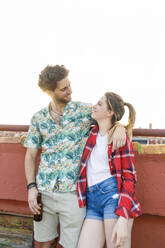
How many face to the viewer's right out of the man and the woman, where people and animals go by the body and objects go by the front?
0

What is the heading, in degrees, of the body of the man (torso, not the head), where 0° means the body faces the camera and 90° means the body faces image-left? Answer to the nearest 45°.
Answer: approximately 0°

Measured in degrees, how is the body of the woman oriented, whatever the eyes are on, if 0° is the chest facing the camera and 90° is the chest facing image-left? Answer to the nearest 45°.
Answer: approximately 45°

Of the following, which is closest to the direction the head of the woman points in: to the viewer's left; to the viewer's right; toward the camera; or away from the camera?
to the viewer's left
